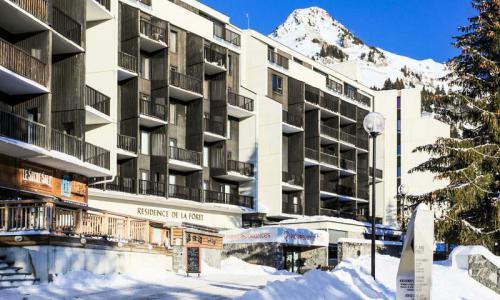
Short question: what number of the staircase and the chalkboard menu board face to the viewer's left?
0

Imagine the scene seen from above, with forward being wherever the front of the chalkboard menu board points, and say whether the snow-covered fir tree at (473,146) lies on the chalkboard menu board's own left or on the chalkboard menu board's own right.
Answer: on the chalkboard menu board's own left

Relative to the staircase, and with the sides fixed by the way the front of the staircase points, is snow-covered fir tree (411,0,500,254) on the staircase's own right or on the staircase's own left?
on the staircase's own left

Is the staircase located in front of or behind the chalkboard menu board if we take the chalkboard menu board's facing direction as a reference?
in front

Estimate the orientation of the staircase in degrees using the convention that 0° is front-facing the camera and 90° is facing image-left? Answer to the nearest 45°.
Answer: approximately 315°

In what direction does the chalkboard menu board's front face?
toward the camera
